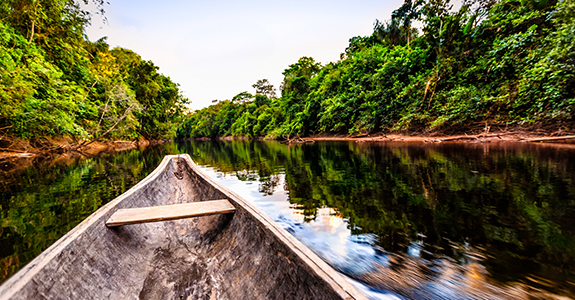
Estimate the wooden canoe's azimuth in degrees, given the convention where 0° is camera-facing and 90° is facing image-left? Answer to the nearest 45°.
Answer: approximately 180°
